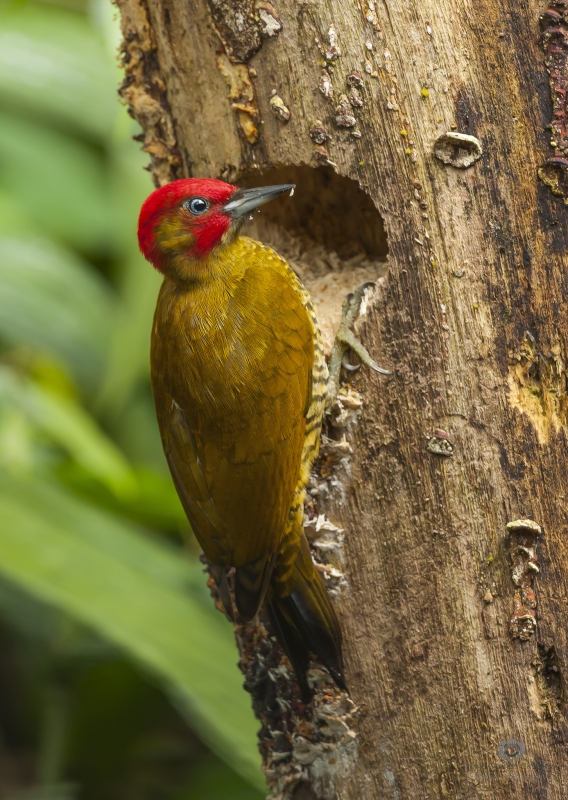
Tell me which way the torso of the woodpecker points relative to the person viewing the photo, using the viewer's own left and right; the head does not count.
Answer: facing away from the viewer and to the right of the viewer

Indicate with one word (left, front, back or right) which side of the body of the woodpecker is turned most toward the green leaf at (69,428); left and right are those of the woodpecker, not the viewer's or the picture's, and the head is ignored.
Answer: left

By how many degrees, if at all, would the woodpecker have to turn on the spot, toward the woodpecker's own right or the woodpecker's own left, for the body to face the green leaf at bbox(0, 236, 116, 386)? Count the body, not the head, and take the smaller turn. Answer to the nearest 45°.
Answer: approximately 90° to the woodpecker's own left
